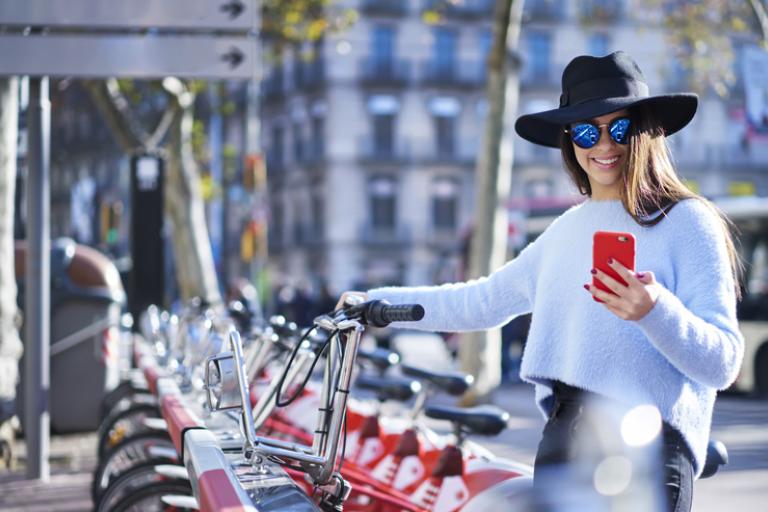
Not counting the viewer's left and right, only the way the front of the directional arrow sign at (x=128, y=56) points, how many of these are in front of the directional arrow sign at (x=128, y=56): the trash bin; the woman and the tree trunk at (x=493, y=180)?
1

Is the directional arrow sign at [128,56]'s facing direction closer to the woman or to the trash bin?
the woman

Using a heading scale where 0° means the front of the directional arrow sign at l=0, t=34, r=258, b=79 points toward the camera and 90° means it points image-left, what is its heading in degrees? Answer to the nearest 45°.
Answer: approximately 0°

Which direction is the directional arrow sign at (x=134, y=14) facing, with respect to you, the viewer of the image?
facing the viewer

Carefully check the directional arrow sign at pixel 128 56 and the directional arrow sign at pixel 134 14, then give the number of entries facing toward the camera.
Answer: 2

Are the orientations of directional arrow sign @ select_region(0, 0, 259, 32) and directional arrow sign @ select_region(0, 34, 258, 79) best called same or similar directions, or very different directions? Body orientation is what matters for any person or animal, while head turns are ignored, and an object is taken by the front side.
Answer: same or similar directions

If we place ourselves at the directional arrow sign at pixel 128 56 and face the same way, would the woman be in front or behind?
in front

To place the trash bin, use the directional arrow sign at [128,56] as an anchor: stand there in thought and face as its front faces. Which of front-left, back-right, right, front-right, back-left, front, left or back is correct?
back
